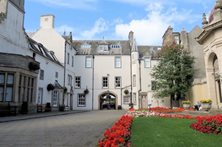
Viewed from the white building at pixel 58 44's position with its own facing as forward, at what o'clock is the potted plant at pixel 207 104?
The potted plant is roughly at 2 o'clock from the white building.

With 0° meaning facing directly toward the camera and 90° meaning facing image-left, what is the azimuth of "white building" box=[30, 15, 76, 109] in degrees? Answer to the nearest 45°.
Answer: approximately 270°

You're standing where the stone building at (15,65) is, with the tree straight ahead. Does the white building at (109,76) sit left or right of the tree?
left

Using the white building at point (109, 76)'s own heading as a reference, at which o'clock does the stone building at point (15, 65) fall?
The stone building is roughly at 1 o'clock from the white building.
